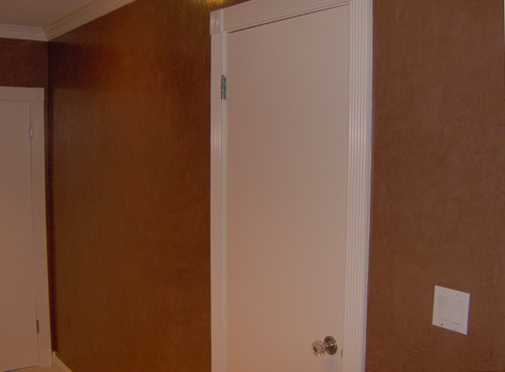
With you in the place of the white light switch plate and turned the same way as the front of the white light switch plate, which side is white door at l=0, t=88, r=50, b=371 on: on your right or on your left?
on your right

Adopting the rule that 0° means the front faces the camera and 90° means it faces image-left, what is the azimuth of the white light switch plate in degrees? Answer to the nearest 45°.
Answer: approximately 45°

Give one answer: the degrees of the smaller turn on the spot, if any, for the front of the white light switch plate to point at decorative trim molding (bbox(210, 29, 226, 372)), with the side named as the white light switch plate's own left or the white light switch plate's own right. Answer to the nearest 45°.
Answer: approximately 45° to the white light switch plate's own right

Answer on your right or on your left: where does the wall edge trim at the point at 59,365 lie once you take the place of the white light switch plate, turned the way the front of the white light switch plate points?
on your right

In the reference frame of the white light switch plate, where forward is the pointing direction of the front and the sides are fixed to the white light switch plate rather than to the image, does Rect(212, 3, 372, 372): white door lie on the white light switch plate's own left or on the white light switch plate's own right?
on the white light switch plate's own right

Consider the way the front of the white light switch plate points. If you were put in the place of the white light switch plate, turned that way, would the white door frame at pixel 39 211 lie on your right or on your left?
on your right
